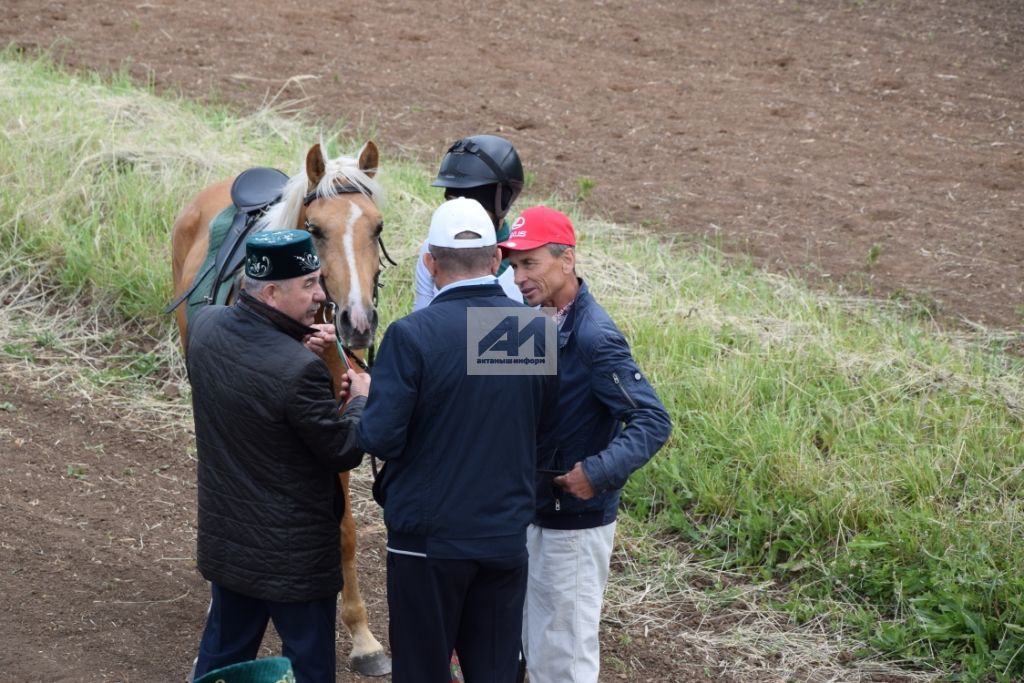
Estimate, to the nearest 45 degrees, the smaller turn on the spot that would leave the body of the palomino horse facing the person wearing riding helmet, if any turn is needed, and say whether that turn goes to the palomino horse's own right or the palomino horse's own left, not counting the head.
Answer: approximately 45° to the palomino horse's own left

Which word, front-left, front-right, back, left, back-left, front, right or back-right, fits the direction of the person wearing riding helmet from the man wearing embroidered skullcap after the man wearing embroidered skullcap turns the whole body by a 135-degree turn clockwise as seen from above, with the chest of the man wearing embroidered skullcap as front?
back-left

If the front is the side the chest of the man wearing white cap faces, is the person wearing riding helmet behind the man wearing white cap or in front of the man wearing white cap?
in front

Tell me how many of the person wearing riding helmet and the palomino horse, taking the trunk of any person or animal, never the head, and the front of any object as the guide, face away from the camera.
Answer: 0

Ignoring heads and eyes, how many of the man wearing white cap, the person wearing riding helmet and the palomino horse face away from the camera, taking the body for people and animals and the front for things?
1

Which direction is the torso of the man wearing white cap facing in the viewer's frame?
away from the camera

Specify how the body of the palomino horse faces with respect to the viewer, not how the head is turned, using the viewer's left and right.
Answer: facing the viewer and to the right of the viewer

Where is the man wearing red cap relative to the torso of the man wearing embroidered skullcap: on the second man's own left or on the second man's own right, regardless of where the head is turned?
on the second man's own right

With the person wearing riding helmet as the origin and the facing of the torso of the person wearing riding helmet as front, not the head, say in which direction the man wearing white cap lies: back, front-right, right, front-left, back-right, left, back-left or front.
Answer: front-left

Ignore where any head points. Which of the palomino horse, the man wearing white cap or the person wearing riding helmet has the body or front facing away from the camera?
the man wearing white cap

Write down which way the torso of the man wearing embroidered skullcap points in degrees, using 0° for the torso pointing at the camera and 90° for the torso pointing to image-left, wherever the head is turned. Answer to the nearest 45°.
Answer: approximately 225°

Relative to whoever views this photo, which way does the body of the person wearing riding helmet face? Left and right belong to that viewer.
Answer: facing the viewer and to the left of the viewer

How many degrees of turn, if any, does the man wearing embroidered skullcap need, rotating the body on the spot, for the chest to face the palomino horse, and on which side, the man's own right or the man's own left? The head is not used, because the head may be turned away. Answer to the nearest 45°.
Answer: approximately 45° to the man's own left

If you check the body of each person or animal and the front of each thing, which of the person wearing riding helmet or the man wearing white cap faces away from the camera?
the man wearing white cap

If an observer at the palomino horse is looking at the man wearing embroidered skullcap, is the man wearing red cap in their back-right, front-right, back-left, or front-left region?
front-left
